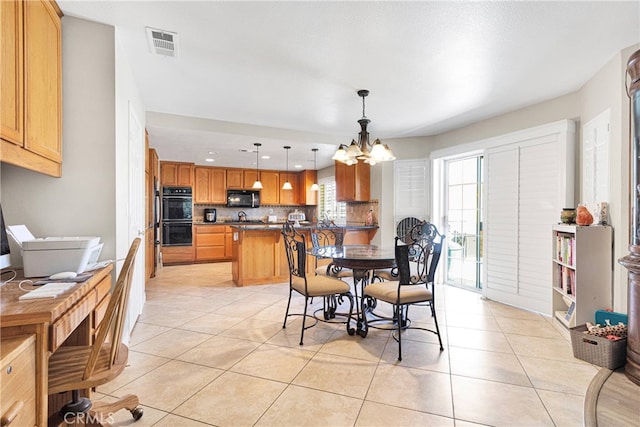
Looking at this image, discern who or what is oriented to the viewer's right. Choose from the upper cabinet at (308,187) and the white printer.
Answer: the white printer

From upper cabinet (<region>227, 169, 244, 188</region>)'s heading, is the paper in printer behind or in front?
in front

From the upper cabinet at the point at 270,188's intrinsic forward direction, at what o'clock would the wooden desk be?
The wooden desk is roughly at 12 o'clock from the upper cabinet.

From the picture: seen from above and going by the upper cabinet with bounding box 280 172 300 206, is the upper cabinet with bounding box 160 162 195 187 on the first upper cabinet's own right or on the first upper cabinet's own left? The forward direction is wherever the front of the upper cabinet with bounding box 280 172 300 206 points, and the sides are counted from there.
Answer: on the first upper cabinet's own right

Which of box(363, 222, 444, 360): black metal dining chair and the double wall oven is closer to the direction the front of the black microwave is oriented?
the black metal dining chair

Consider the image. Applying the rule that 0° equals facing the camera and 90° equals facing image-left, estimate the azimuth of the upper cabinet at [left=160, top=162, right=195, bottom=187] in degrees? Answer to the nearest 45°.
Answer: approximately 0°

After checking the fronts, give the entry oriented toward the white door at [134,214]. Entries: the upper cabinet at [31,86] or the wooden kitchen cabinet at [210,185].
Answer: the wooden kitchen cabinet

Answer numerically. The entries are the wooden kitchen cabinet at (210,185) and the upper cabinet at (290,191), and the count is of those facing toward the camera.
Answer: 2

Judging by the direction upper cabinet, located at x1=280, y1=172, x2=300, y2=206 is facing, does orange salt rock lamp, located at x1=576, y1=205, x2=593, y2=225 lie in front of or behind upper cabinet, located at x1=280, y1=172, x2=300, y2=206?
in front

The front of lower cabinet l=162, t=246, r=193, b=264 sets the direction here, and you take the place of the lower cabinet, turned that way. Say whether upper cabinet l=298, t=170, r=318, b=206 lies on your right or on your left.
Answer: on your left
